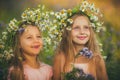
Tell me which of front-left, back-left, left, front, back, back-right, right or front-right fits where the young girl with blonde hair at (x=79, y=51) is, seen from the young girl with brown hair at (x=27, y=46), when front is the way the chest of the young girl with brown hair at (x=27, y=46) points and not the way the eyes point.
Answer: front-left

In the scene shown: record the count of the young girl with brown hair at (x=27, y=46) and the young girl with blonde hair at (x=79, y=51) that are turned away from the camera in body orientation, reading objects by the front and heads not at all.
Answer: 0

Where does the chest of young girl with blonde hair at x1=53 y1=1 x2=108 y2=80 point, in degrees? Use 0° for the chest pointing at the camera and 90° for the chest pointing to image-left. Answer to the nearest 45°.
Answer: approximately 0°

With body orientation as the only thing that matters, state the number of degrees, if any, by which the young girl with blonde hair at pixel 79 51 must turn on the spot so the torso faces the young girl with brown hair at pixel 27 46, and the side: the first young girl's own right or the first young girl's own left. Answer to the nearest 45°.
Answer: approximately 90° to the first young girl's own right

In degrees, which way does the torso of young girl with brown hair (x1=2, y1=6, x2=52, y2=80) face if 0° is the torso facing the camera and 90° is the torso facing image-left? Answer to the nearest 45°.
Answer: approximately 315°
